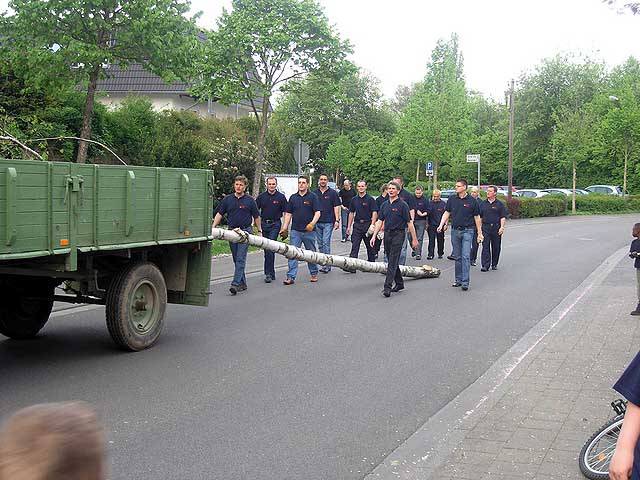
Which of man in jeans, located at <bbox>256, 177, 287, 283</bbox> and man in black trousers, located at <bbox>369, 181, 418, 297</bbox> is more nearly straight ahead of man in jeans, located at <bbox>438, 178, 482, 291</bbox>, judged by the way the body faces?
the man in black trousers

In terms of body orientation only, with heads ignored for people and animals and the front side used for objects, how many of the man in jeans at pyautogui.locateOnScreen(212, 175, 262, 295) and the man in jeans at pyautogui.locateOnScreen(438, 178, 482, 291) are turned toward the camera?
2

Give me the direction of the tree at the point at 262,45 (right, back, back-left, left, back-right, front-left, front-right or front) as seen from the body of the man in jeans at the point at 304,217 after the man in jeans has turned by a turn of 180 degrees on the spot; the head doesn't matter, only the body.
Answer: front-left

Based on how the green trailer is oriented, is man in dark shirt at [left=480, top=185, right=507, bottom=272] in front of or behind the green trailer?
behind

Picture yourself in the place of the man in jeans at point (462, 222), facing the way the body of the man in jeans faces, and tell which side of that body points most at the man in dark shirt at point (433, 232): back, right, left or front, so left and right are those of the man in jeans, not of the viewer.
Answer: back

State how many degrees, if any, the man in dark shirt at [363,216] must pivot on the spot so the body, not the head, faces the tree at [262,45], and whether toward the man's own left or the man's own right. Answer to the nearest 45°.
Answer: approximately 135° to the man's own right

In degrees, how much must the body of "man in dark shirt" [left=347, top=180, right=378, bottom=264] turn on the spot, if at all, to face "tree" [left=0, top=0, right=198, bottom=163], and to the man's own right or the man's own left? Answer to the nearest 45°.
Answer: approximately 45° to the man's own right

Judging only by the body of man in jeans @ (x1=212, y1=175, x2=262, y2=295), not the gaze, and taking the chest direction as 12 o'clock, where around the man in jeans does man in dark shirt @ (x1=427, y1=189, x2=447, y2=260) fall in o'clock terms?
The man in dark shirt is roughly at 7 o'clock from the man in jeans.
